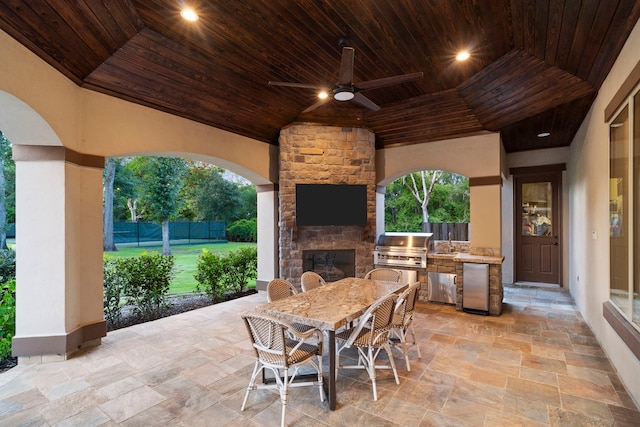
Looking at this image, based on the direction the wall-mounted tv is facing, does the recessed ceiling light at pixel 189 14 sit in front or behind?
in front

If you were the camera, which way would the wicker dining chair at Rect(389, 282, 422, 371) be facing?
facing away from the viewer and to the left of the viewer

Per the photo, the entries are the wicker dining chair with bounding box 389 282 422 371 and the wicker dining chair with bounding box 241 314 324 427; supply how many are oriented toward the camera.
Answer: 0

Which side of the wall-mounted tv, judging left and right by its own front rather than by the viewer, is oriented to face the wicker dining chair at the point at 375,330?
front

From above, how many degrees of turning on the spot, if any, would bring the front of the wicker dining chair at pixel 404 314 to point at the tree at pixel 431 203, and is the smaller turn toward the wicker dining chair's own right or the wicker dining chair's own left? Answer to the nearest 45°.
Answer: approximately 45° to the wicker dining chair's own right

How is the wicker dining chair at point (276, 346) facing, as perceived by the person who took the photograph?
facing away from the viewer and to the right of the viewer

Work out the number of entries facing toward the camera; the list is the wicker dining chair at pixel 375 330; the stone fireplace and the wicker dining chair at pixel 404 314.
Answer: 1

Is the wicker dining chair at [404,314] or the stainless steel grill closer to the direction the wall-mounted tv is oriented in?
the wicker dining chair

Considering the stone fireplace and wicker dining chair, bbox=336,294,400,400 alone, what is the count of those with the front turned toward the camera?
1

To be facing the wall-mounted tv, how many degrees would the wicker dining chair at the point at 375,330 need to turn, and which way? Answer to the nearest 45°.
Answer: approximately 45° to its right

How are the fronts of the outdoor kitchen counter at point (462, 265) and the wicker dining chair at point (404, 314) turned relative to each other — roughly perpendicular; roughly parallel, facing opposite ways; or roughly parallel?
roughly perpendicular
